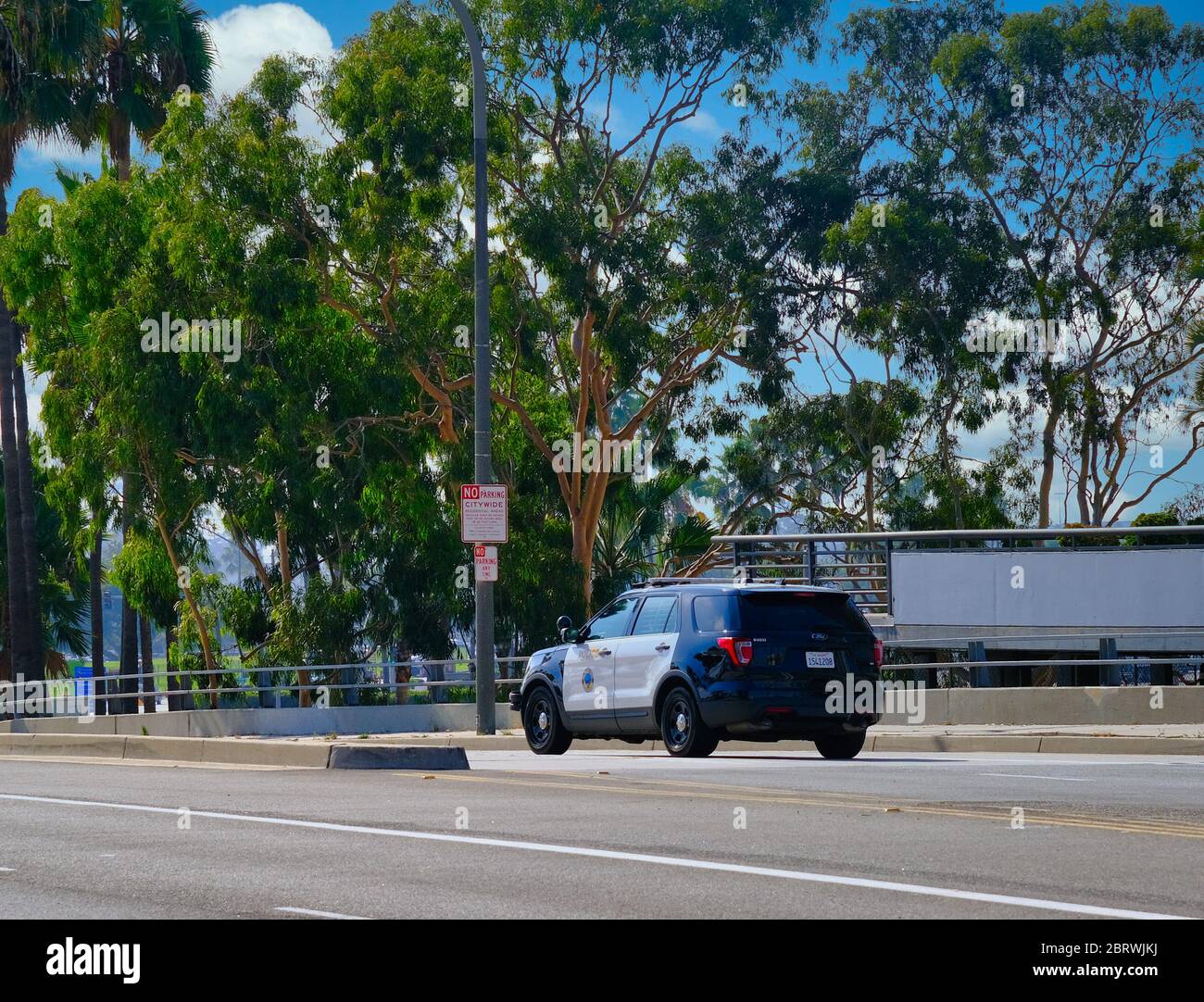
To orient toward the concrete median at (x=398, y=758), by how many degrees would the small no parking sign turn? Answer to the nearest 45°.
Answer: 0° — it already faces it

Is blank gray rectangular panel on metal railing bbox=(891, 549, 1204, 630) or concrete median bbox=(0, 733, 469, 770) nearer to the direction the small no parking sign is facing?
the concrete median

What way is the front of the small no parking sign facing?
toward the camera

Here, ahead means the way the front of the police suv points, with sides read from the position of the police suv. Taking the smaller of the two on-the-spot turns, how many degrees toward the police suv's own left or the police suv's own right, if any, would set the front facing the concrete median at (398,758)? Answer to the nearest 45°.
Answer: approximately 90° to the police suv's own left

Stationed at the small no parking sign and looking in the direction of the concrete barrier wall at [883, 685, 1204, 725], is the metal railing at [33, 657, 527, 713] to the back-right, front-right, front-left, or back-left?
back-left

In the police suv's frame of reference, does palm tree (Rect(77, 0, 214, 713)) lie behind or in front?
in front

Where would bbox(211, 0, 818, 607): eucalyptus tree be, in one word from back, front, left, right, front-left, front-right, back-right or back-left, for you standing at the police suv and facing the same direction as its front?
front-right

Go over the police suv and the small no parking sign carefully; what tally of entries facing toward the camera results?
1

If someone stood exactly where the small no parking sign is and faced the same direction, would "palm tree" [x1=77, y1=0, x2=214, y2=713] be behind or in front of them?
behind

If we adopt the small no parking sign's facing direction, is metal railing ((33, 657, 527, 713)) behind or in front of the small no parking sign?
behind

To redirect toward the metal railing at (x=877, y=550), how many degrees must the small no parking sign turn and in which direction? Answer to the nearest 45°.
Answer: approximately 135° to its left
